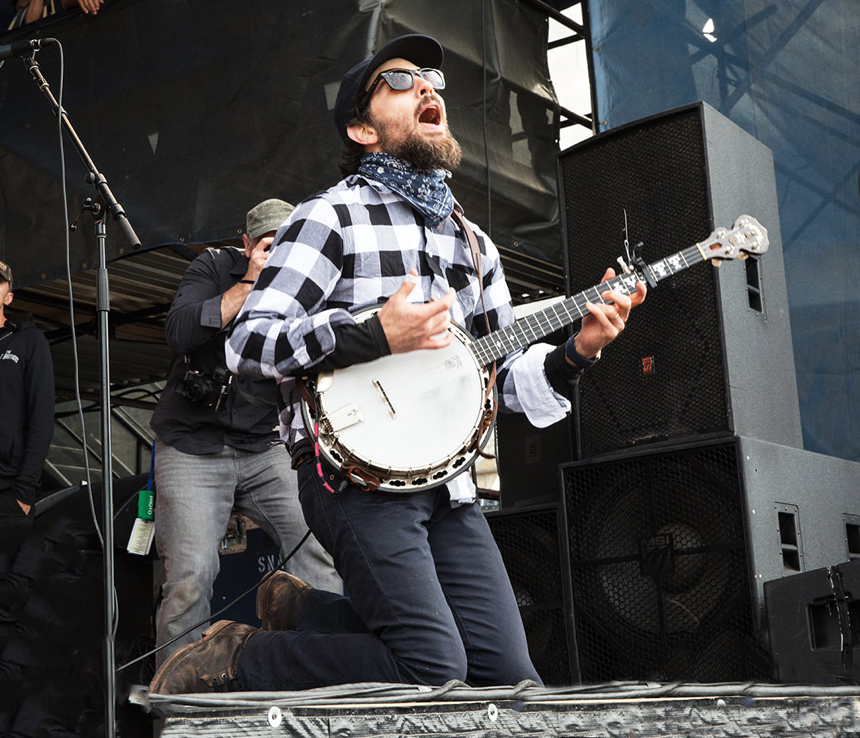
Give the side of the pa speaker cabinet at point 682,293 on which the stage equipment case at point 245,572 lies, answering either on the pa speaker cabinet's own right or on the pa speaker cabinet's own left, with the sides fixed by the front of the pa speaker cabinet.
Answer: on the pa speaker cabinet's own right

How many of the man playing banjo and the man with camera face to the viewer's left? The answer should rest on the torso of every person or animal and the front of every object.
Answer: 0

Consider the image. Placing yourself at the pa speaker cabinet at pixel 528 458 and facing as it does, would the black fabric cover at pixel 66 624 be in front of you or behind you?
in front

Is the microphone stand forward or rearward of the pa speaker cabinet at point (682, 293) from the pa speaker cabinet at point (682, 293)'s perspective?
forward

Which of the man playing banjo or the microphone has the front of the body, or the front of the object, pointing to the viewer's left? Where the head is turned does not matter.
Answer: the microphone

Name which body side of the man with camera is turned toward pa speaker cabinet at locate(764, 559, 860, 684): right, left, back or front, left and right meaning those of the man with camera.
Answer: left

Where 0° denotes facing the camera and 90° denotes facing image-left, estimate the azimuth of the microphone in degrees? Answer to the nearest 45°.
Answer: approximately 90°

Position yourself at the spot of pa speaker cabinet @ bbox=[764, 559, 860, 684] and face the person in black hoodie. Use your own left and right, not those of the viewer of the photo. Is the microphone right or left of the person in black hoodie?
left

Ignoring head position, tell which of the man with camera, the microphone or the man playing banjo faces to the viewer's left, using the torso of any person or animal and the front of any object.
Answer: the microphone

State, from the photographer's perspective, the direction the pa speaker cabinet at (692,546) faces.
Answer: facing the viewer and to the left of the viewer

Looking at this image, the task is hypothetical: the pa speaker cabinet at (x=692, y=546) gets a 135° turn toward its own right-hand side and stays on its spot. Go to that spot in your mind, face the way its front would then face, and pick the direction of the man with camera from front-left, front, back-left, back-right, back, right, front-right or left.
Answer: left

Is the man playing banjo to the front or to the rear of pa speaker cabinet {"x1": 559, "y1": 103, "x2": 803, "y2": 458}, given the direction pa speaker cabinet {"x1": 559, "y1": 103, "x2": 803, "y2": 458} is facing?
to the front

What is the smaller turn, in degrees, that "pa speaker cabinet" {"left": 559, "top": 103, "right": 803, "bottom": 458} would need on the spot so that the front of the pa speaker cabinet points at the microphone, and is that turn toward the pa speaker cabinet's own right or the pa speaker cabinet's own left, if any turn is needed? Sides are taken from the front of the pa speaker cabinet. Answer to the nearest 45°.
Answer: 0° — it already faces it
